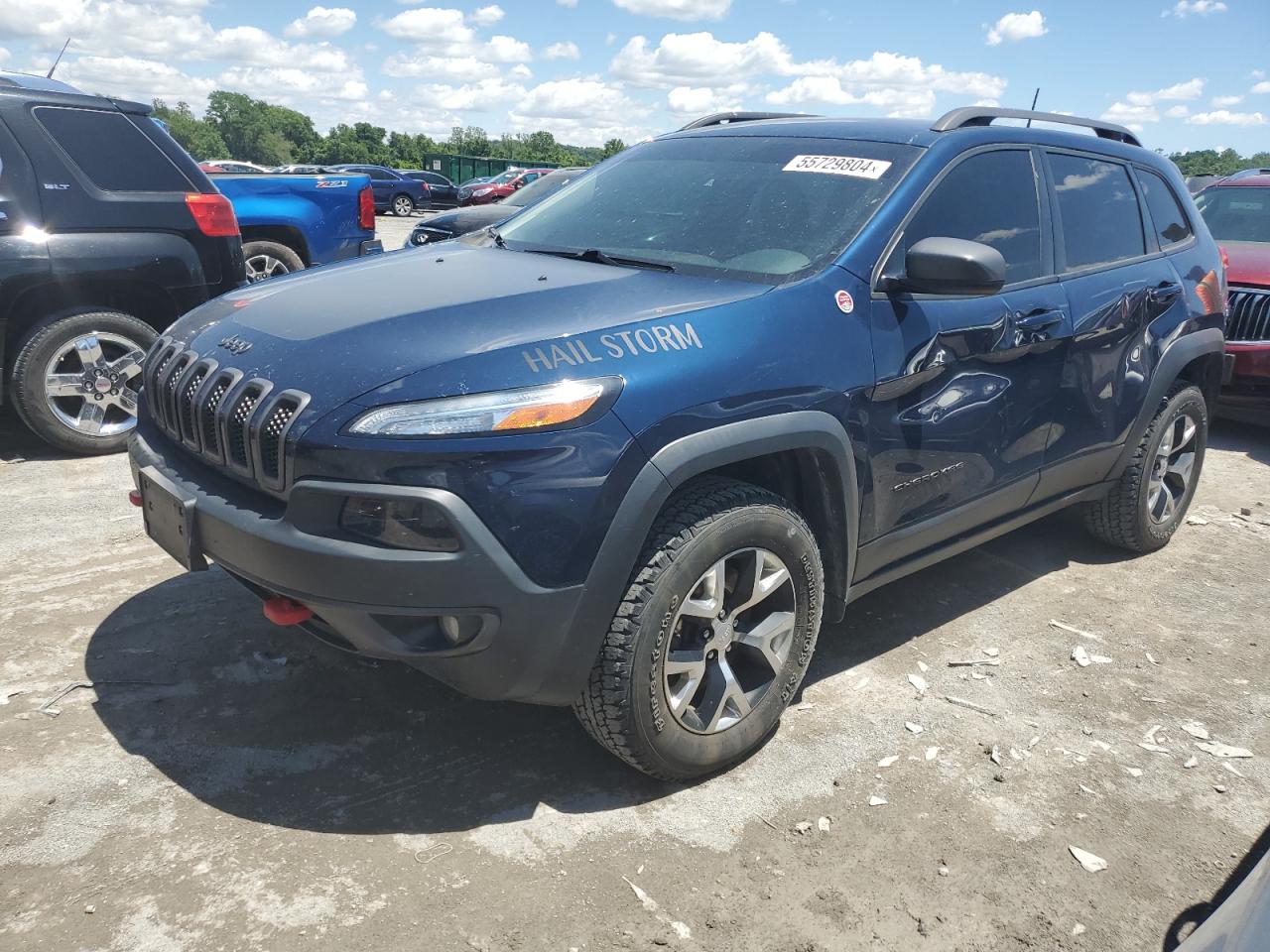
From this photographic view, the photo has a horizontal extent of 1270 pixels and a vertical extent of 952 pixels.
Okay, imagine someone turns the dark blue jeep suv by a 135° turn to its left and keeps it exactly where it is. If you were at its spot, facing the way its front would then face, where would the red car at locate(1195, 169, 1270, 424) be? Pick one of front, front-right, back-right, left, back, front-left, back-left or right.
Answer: front-left

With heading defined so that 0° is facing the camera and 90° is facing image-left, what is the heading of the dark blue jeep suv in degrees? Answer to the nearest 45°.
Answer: approximately 45°

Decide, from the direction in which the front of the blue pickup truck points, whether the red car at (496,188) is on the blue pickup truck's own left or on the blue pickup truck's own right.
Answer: on the blue pickup truck's own right

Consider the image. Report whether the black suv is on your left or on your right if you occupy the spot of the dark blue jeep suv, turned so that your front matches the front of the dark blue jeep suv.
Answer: on your right

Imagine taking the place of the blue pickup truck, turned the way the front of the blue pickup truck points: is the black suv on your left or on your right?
on your left

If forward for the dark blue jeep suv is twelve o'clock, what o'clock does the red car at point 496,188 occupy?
The red car is roughly at 4 o'clock from the dark blue jeep suv.

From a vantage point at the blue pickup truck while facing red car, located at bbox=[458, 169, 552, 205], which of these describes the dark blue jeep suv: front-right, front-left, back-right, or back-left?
back-right

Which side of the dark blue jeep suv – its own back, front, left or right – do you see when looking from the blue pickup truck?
right
